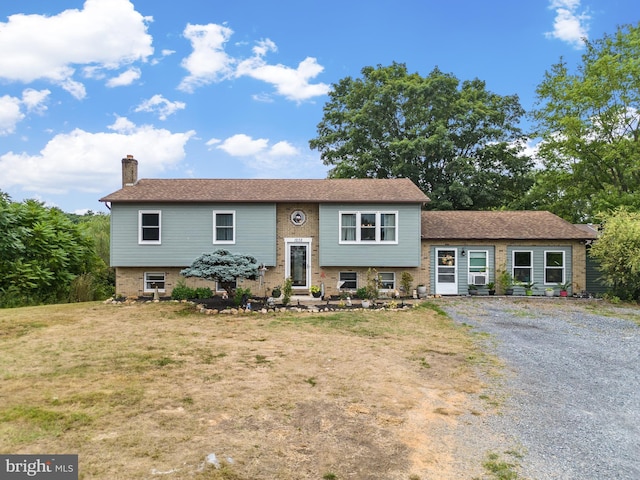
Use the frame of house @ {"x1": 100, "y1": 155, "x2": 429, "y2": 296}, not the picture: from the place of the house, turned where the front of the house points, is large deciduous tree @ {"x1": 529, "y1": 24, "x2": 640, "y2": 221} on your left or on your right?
on your left

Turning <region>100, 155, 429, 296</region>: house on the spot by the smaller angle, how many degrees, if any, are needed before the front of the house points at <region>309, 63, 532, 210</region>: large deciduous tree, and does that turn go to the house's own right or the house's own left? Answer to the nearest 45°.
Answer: approximately 135° to the house's own left

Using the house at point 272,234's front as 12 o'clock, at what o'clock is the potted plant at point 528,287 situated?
The potted plant is roughly at 9 o'clock from the house.

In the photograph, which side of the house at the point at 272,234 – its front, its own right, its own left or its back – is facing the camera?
front

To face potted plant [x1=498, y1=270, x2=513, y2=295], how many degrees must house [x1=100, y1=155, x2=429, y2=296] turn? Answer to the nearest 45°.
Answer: approximately 90° to its left

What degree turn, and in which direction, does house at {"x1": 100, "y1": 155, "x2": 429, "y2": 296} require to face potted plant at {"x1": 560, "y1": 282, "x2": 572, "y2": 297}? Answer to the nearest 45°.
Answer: approximately 90° to its left
